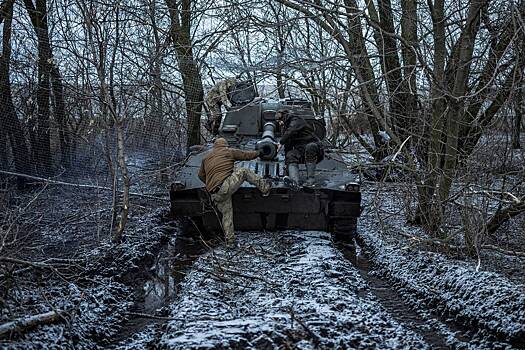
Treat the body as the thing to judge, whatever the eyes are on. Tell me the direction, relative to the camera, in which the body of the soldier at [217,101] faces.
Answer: to the viewer's right

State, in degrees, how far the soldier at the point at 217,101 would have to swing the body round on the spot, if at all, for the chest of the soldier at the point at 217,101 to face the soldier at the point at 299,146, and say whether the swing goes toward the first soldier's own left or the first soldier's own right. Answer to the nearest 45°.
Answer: approximately 45° to the first soldier's own right

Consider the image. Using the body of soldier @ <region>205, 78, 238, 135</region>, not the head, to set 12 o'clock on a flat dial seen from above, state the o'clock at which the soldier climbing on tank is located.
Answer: The soldier climbing on tank is roughly at 3 o'clock from the soldier.
